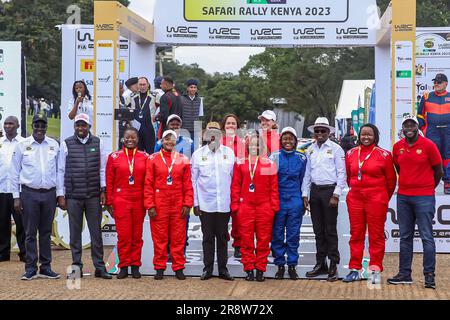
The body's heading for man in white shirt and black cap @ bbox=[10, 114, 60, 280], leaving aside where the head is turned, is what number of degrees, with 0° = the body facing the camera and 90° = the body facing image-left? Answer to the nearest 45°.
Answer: approximately 0°

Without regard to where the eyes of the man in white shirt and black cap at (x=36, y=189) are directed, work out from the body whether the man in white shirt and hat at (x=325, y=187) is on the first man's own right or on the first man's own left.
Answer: on the first man's own left
